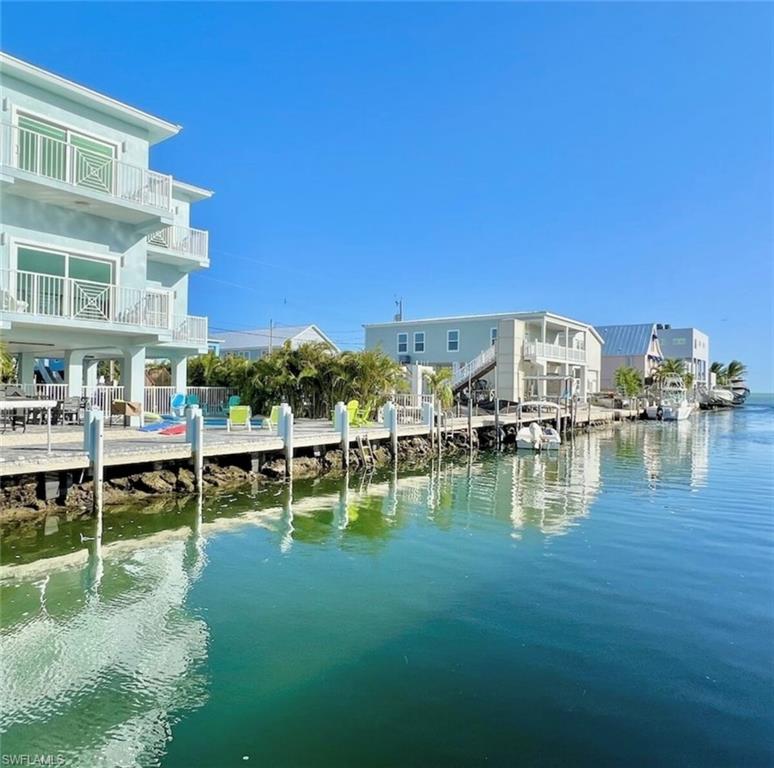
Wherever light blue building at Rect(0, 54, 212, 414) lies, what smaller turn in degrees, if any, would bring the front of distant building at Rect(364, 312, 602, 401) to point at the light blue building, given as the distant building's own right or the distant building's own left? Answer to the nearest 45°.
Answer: approximately 90° to the distant building's own right

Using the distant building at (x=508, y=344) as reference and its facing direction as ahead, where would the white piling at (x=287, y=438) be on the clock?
The white piling is roughly at 2 o'clock from the distant building.

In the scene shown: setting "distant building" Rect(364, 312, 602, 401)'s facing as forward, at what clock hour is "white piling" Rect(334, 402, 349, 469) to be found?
The white piling is roughly at 2 o'clock from the distant building.

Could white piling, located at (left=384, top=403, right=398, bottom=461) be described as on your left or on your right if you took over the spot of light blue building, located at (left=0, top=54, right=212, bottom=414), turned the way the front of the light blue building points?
on your left

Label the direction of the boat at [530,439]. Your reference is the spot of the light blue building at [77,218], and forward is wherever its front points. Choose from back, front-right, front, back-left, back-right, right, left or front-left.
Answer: front-left

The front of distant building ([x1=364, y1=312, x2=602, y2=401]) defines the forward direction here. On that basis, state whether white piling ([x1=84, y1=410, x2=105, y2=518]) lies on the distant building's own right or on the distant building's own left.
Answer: on the distant building's own right
